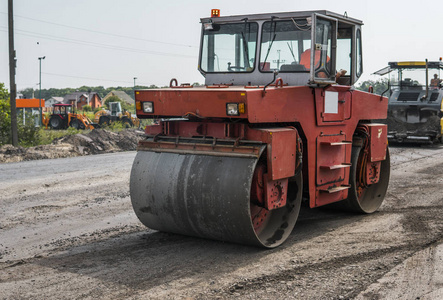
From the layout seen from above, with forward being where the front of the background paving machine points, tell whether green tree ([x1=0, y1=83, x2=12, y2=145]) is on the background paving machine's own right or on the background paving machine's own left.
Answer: on the background paving machine's own right

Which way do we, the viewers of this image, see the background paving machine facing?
facing the viewer
